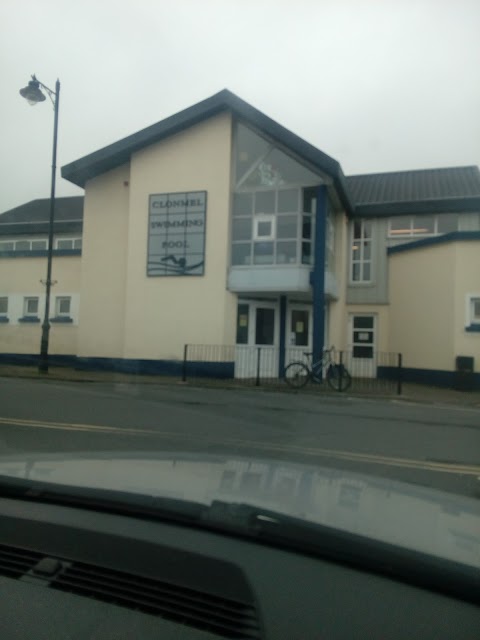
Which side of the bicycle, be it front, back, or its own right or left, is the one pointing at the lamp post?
back

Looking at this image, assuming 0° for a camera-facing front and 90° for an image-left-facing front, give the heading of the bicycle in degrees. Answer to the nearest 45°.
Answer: approximately 270°
